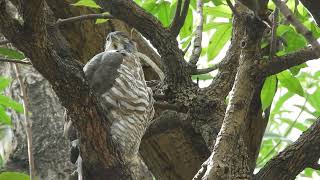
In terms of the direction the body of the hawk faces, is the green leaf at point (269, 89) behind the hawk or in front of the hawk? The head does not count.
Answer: in front

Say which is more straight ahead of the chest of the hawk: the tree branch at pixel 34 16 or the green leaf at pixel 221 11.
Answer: the green leaf

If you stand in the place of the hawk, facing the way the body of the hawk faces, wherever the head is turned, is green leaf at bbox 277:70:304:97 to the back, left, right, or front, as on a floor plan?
front

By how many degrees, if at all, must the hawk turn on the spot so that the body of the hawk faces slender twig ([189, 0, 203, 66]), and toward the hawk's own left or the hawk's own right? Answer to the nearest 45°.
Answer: approximately 45° to the hawk's own left

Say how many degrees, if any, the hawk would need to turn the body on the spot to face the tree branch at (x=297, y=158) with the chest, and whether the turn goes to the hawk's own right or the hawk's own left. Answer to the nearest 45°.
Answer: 0° — it already faces it

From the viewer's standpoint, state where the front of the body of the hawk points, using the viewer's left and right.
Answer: facing the viewer and to the right of the viewer

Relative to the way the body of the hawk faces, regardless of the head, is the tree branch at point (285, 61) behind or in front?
in front

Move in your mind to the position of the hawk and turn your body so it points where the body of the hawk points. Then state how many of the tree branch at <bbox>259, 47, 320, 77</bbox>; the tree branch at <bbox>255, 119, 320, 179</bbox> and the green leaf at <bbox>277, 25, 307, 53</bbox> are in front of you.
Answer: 3

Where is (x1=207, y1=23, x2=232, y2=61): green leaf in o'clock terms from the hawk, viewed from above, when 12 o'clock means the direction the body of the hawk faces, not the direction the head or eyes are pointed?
The green leaf is roughly at 11 o'clock from the hawk.
